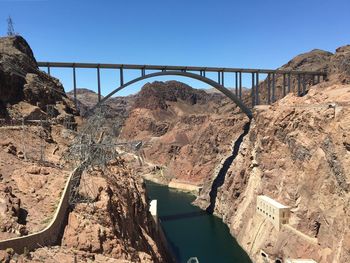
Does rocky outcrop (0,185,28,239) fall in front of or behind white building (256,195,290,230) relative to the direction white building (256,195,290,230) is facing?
in front

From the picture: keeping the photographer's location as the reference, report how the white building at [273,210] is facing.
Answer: facing the viewer and to the left of the viewer

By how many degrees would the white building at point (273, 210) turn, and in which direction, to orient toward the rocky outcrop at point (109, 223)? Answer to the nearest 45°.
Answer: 0° — it already faces it

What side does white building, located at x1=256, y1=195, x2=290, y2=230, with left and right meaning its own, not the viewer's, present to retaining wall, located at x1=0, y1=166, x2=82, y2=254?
front

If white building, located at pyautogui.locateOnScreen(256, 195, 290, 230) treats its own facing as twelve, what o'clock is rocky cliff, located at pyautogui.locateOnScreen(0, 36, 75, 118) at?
The rocky cliff is roughly at 1 o'clock from the white building.
